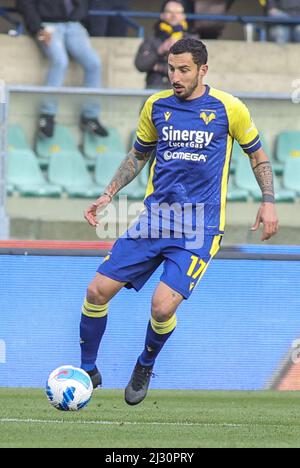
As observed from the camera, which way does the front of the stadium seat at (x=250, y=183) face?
facing the viewer and to the right of the viewer

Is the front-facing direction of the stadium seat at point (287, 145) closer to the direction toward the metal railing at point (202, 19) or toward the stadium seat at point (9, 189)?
the stadium seat

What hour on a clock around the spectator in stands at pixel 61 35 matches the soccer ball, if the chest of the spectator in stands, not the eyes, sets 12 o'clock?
The soccer ball is roughly at 12 o'clock from the spectator in stands.

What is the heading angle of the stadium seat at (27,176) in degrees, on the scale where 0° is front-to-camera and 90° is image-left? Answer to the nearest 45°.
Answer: approximately 315°

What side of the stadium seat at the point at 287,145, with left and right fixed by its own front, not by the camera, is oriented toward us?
front

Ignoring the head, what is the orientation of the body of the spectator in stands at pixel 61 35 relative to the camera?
toward the camera

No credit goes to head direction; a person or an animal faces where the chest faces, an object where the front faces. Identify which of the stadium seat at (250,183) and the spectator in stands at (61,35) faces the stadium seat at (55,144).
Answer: the spectator in stands

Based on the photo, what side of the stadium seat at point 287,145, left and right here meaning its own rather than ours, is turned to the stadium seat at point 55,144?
right

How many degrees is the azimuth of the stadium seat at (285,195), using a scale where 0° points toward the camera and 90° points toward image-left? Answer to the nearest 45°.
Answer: approximately 0°
